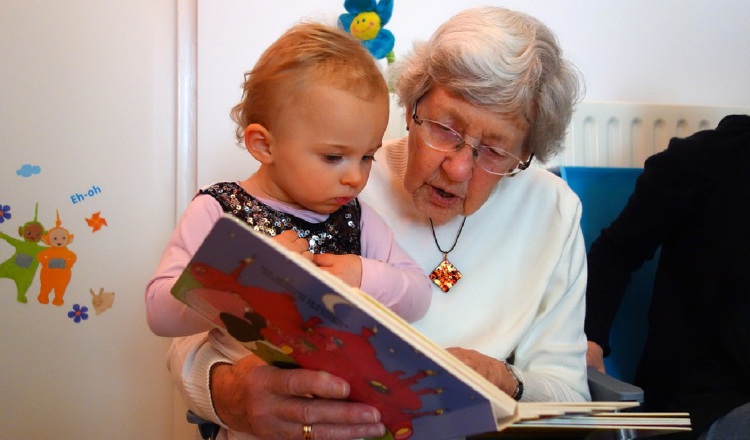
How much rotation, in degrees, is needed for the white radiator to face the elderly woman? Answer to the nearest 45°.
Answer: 0° — it already faces them

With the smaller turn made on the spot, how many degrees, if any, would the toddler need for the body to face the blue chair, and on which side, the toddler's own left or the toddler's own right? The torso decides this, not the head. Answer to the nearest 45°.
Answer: approximately 90° to the toddler's own left

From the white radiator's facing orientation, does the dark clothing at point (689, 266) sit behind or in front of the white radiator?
in front

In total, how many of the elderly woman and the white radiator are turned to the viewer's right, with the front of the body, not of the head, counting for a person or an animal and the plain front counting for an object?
0

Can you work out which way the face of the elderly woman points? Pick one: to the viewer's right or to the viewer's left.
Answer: to the viewer's left

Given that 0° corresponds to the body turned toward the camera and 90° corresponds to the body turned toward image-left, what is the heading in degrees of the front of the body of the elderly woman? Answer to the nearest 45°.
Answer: approximately 45°
